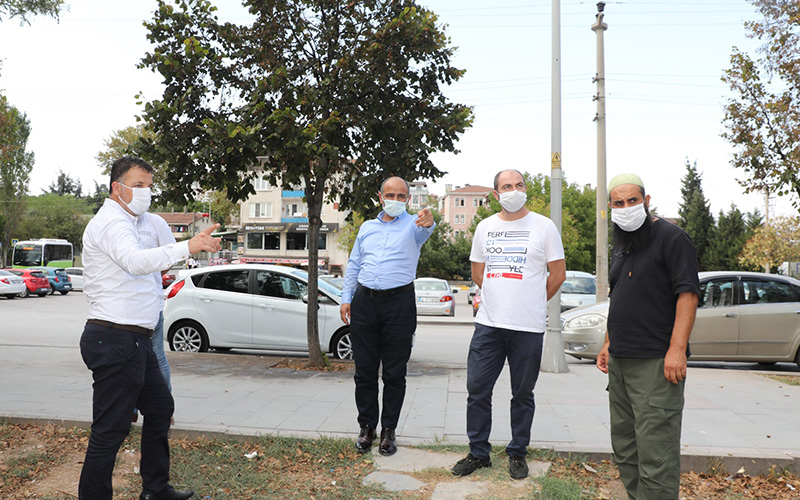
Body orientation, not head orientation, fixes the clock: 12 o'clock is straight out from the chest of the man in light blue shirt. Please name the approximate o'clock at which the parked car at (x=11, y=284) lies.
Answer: The parked car is roughly at 5 o'clock from the man in light blue shirt.

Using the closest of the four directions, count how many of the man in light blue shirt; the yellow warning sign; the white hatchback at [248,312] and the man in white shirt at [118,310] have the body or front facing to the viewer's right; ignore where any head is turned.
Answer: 2

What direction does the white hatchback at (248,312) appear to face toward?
to the viewer's right

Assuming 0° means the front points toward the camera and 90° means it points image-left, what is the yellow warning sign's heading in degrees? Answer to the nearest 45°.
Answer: approximately 0°

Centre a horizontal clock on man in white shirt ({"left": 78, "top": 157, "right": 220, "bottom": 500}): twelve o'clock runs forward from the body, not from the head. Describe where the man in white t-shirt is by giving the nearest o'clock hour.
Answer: The man in white t-shirt is roughly at 12 o'clock from the man in white shirt.

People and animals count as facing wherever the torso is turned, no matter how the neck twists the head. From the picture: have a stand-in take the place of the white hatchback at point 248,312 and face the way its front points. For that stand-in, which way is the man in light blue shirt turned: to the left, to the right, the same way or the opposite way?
to the right

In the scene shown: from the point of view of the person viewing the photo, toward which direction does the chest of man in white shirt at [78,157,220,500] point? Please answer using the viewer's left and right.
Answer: facing to the right of the viewer

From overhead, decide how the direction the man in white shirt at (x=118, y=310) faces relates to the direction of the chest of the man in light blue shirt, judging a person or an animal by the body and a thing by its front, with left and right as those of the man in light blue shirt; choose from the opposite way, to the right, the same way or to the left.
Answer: to the left
